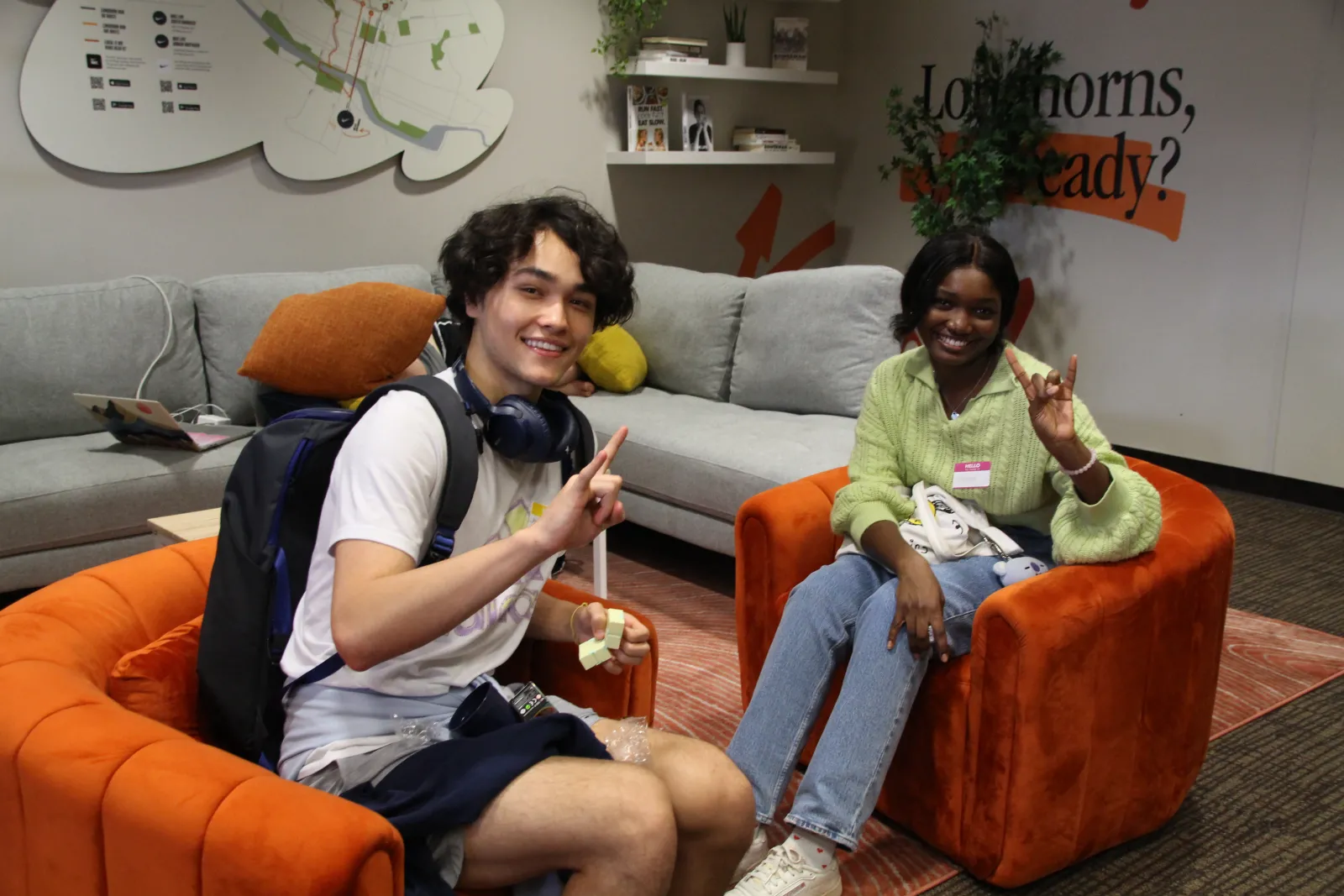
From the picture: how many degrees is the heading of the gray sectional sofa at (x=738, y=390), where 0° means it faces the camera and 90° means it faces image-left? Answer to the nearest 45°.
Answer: approximately 45°

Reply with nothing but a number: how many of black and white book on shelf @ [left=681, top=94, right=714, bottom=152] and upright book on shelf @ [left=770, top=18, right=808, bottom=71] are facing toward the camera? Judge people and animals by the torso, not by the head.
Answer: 2

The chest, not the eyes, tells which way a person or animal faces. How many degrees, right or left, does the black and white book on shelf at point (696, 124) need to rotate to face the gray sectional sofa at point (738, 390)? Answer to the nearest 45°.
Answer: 0° — it already faces it

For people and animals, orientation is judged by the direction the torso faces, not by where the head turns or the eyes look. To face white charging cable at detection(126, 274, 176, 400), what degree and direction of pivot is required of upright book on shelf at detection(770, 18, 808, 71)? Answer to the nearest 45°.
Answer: approximately 45° to its right

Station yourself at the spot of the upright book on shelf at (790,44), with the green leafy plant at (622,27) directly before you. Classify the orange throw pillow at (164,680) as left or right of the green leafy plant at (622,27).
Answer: left

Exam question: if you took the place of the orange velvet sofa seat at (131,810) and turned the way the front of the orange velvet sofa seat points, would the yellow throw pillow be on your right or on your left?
on your left
